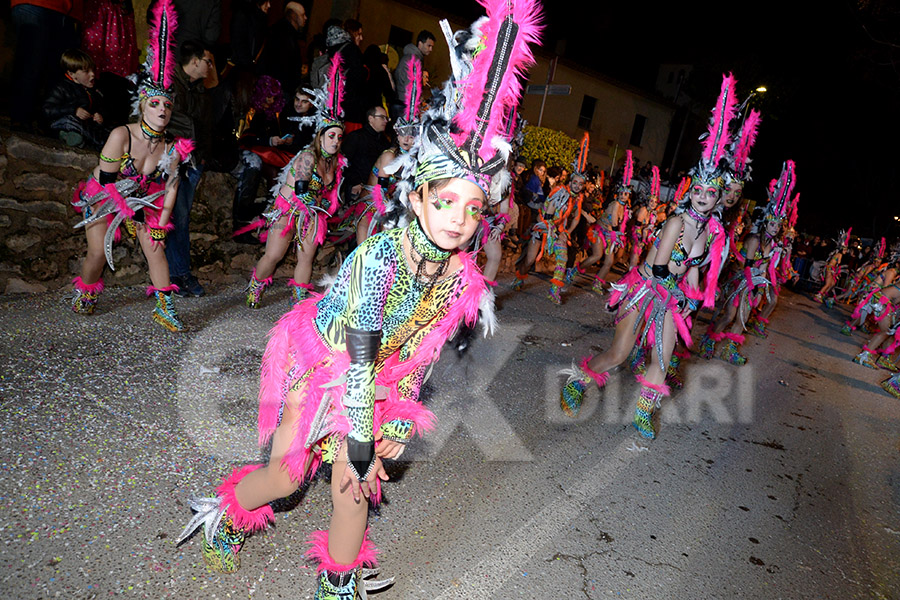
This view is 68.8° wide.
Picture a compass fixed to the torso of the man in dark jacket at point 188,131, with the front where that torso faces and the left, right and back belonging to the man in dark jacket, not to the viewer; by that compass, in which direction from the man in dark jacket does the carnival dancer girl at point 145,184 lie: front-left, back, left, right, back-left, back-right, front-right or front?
right

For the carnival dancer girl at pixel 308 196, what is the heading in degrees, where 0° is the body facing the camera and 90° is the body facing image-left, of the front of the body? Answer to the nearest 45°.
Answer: approximately 315°

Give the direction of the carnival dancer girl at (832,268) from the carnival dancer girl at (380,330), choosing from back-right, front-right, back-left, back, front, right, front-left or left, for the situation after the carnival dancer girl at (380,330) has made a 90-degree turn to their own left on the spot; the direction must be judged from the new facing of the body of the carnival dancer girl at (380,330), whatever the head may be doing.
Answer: front

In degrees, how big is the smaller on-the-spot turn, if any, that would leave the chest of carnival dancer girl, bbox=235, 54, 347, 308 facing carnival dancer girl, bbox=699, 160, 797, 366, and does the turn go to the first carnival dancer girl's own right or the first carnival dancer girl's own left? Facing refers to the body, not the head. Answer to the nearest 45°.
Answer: approximately 45° to the first carnival dancer girl's own left

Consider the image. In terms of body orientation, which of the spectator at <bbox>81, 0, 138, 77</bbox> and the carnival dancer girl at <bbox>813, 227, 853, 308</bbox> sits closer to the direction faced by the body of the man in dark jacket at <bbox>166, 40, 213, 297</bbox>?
the carnival dancer girl

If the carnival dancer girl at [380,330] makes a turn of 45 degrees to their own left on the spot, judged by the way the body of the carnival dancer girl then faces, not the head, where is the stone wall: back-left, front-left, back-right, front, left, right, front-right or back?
back-left

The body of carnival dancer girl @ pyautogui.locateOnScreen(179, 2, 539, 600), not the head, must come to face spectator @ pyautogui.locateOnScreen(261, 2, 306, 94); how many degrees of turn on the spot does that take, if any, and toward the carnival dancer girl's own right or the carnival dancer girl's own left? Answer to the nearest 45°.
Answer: approximately 135° to the carnival dancer girl's own left

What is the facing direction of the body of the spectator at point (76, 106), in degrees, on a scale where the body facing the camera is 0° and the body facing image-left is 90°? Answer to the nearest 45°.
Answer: approximately 315°
